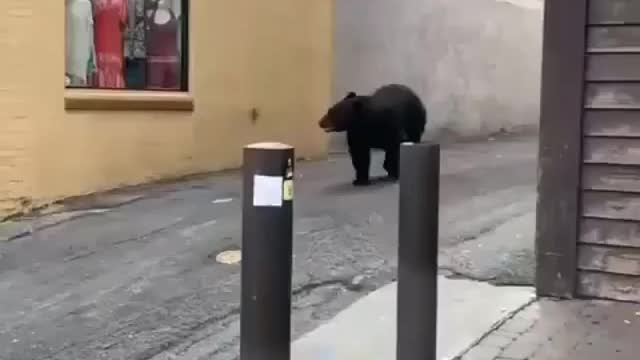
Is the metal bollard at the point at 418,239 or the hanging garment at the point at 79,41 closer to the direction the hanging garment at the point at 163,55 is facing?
the metal bollard

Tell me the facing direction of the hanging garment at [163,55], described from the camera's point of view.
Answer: facing the viewer

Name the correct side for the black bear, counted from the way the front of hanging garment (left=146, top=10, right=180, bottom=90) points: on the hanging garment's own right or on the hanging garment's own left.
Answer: on the hanging garment's own left

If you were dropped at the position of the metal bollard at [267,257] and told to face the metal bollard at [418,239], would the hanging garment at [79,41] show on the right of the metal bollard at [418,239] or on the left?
left

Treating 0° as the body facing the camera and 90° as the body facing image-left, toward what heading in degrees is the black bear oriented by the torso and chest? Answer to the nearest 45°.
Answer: approximately 45°

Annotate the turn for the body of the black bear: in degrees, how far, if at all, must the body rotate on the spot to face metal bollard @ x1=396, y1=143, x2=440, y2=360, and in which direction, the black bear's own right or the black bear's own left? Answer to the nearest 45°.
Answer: approximately 45° to the black bear's own left

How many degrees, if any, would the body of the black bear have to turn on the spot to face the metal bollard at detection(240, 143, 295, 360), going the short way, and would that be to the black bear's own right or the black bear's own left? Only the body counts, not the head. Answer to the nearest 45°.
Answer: approximately 45° to the black bear's own left

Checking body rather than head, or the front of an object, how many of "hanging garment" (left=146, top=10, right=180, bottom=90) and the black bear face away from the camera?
0

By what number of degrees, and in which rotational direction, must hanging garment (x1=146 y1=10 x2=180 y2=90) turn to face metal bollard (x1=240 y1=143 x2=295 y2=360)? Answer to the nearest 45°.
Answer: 0° — it already faces it

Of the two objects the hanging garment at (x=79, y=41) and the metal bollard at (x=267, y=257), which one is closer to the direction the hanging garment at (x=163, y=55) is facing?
the metal bollard

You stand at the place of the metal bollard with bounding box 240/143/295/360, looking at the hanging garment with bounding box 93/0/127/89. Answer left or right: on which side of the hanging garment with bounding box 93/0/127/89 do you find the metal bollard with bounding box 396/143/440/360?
right
